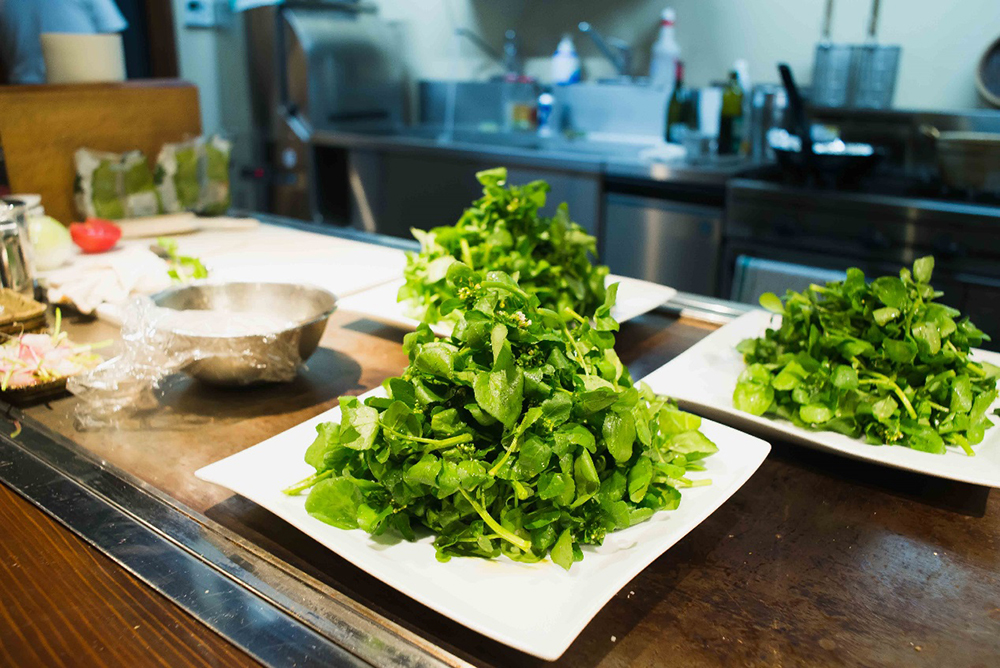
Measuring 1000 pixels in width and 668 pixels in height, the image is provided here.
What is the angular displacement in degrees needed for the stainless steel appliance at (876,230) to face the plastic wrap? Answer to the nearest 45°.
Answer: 0° — it already faces it

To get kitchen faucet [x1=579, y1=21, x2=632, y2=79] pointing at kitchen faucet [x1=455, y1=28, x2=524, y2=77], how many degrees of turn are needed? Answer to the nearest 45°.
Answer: approximately 90° to its right

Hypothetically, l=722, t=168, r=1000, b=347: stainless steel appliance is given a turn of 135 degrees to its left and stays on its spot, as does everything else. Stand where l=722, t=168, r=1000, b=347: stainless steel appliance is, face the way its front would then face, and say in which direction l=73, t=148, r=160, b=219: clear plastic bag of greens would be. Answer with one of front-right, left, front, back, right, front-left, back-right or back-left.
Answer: back

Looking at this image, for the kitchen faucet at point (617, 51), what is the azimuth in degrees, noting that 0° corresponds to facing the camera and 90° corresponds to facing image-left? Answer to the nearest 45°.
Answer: approximately 45°

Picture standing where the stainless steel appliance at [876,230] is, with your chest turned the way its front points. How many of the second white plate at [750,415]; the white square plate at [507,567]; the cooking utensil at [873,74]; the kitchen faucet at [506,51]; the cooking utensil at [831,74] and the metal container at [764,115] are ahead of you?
2

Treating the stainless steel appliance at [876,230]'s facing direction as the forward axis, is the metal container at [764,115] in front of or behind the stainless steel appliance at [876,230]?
behind

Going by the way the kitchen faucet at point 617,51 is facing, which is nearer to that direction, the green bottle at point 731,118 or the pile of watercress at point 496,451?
the pile of watercress

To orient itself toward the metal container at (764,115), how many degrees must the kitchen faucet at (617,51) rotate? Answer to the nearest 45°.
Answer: approximately 90° to its left

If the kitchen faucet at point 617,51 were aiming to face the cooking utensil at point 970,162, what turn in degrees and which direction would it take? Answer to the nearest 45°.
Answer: approximately 90° to its left

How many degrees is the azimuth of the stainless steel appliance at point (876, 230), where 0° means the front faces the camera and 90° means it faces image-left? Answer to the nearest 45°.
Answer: approximately 0°

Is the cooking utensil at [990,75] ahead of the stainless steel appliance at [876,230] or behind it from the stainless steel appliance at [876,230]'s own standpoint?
behind

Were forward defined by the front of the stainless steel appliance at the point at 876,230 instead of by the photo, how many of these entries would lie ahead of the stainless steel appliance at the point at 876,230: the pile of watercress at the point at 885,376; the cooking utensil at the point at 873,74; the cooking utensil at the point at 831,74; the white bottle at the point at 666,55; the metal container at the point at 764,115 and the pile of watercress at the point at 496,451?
2

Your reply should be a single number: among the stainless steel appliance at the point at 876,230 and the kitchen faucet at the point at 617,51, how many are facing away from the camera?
0
